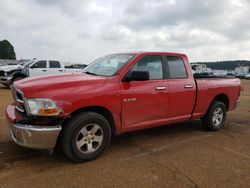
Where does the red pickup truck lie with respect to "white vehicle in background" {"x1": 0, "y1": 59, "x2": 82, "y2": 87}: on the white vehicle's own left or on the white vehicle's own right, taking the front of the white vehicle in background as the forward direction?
on the white vehicle's own left

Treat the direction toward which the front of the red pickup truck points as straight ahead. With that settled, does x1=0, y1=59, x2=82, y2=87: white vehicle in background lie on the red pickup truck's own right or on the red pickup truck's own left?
on the red pickup truck's own right

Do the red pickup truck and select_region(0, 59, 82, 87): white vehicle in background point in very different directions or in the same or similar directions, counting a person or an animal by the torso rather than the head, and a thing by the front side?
same or similar directions

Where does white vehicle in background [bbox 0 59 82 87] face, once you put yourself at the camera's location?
facing the viewer and to the left of the viewer

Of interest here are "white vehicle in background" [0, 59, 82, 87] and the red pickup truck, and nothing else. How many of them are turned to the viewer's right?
0
